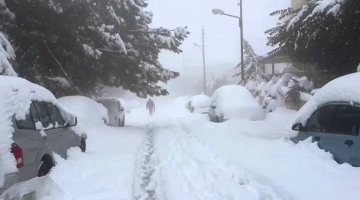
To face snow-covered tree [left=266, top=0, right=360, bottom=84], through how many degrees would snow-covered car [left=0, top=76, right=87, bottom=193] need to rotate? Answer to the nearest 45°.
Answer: approximately 45° to its right

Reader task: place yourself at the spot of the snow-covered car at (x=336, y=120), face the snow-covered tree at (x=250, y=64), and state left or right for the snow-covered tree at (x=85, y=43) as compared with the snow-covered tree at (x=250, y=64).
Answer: left

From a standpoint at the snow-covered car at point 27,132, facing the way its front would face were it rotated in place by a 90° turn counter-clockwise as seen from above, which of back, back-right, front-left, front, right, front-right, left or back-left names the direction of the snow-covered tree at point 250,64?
right

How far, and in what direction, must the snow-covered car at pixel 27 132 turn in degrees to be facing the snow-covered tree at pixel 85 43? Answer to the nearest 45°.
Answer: approximately 45° to its left

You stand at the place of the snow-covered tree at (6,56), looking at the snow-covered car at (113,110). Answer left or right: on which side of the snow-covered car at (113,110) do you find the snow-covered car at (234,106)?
right

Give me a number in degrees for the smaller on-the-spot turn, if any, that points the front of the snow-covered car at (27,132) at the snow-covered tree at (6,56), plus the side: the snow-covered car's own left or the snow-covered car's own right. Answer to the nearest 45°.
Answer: approximately 45° to the snow-covered car's own left

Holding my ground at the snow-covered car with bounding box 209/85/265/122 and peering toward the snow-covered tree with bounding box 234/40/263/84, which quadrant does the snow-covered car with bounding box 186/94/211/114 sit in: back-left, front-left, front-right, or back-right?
front-left
